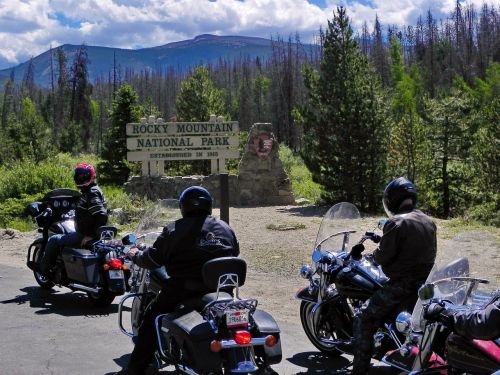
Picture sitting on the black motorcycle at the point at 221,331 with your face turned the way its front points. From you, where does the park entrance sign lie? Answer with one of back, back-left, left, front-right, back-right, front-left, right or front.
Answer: front-right

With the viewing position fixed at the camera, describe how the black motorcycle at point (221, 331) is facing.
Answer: facing away from the viewer and to the left of the viewer

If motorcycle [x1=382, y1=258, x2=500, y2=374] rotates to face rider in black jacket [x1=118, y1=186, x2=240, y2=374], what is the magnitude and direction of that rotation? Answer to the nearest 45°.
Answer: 0° — it already faces them

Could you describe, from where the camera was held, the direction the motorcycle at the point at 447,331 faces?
facing to the left of the viewer

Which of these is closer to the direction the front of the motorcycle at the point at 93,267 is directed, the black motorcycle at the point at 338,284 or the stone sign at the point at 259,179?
the stone sign

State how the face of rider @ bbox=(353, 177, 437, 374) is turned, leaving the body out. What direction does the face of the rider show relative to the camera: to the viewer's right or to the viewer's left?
to the viewer's left

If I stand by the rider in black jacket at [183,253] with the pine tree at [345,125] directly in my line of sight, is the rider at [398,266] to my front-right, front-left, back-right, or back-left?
front-right

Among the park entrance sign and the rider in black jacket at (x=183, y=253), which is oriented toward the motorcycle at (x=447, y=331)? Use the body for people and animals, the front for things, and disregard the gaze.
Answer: the park entrance sign

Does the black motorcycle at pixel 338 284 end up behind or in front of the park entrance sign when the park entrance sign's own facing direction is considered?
in front

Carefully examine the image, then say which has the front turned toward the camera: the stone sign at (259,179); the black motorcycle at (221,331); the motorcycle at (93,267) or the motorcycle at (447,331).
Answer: the stone sign

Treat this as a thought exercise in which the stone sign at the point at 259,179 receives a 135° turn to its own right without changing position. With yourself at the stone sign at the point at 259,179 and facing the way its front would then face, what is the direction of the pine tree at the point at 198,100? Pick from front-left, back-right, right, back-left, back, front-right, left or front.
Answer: front-right

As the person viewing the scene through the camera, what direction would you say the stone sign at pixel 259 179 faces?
facing the viewer

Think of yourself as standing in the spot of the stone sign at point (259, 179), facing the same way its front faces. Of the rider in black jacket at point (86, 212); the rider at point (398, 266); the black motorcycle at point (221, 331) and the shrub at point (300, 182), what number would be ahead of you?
3

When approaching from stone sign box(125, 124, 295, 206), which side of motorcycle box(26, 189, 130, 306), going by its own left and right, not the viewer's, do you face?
right

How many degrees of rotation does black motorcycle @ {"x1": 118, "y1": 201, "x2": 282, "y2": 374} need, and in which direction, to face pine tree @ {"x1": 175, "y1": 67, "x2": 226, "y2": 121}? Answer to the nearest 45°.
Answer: approximately 45° to its right
